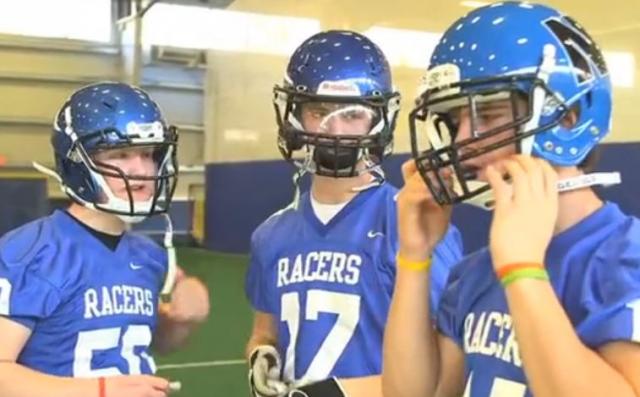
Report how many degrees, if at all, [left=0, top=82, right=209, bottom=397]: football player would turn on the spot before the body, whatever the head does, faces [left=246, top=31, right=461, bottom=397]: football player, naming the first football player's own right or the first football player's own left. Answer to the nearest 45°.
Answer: approximately 45° to the first football player's own left

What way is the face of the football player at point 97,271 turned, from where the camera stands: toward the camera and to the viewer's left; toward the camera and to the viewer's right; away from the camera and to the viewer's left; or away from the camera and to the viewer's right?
toward the camera and to the viewer's right

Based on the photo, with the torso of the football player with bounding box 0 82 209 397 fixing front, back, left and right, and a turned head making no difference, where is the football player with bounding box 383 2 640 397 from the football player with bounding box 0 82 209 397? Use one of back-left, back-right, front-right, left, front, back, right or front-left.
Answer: front

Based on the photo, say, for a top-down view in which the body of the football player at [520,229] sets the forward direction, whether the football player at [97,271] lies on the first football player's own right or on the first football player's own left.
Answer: on the first football player's own right

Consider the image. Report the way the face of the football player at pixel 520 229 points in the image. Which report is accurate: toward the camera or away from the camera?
toward the camera

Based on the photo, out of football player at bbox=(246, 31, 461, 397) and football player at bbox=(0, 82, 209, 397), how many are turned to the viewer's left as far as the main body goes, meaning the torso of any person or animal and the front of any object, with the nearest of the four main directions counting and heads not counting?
0

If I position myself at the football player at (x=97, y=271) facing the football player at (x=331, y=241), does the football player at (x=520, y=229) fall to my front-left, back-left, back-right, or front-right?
front-right

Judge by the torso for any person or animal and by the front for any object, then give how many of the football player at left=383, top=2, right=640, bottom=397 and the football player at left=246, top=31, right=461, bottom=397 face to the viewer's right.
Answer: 0

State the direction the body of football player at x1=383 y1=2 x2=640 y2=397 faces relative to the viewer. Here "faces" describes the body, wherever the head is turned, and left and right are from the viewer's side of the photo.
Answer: facing the viewer and to the left of the viewer

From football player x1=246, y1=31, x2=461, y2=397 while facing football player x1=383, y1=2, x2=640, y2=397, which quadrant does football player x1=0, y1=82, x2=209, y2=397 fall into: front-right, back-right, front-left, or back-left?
back-right

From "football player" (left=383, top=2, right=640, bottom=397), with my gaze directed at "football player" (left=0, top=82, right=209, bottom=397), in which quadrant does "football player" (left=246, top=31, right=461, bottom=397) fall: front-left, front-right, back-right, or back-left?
front-right

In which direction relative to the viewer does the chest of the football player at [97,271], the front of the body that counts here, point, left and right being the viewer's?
facing the viewer and to the right of the viewer

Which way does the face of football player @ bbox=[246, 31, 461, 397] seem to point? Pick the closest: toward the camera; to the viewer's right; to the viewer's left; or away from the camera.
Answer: toward the camera

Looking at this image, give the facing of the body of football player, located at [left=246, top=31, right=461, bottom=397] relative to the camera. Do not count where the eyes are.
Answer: toward the camera

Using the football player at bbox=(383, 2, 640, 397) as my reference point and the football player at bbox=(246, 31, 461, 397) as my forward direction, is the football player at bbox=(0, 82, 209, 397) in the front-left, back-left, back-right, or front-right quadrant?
front-left

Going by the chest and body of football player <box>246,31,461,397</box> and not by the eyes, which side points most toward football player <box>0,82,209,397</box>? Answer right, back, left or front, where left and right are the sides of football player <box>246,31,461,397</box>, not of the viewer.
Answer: right

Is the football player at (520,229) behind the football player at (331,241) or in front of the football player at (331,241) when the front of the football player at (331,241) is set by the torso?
in front

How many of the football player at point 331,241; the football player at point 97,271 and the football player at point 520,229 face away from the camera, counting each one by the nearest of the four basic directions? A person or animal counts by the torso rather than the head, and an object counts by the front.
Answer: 0
